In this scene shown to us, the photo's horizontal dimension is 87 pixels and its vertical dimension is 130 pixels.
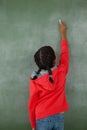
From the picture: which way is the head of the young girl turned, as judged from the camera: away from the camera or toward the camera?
away from the camera

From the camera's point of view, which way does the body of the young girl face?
away from the camera
